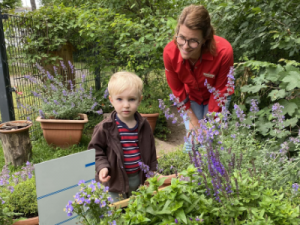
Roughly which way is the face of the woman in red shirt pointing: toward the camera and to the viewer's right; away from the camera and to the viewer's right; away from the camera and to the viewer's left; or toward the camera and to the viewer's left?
toward the camera and to the viewer's left

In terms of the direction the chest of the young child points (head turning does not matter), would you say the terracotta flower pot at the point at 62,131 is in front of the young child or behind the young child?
behind

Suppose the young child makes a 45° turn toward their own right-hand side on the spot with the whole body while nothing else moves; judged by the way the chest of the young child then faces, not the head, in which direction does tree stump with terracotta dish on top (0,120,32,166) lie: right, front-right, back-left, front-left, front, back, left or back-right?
right

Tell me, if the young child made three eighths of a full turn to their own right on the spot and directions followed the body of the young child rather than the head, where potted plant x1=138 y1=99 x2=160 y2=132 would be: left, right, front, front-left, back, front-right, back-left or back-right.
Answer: front-right

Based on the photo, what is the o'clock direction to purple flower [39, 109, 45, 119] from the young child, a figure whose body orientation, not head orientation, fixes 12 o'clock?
The purple flower is roughly at 5 o'clock from the young child.

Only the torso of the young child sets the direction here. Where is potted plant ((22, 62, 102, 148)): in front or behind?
behind

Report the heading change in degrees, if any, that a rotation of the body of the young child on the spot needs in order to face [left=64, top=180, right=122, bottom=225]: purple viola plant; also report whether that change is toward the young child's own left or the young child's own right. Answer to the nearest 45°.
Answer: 0° — they already face it

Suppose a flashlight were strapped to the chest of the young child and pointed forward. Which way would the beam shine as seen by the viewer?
toward the camera
